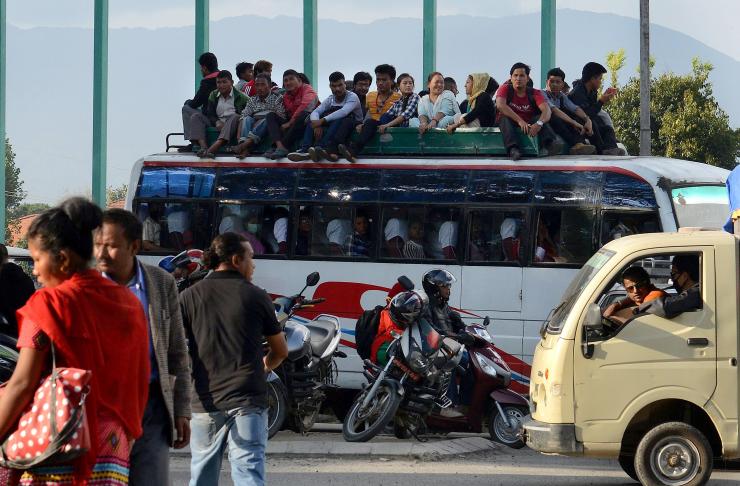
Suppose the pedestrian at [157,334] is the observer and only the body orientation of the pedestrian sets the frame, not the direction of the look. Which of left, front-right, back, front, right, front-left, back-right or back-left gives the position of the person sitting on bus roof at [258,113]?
back-right

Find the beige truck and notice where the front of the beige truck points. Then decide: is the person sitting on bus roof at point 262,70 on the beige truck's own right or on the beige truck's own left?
on the beige truck's own right

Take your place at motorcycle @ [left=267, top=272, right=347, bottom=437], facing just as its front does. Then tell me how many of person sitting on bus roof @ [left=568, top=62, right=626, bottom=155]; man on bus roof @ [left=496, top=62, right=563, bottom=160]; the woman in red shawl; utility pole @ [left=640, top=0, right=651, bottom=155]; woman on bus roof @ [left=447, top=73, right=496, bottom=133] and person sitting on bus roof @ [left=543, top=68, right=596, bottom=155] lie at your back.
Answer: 5

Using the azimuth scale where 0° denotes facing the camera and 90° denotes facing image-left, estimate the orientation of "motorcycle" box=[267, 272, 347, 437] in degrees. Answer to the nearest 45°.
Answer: approximately 45°

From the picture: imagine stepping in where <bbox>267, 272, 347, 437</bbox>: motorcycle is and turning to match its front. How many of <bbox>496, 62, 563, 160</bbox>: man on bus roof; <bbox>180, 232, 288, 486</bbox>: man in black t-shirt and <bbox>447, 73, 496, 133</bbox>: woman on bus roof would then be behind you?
2

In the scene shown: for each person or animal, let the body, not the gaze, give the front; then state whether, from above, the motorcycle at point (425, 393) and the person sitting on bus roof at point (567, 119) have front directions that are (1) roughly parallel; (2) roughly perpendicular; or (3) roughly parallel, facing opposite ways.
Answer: roughly perpendicular

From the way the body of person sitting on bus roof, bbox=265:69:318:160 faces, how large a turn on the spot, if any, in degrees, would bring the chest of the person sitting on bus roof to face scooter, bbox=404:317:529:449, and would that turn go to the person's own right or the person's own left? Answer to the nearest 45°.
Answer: approximately 90° to the person's own left
